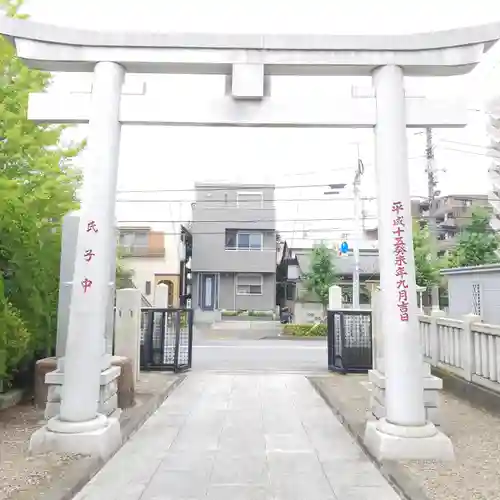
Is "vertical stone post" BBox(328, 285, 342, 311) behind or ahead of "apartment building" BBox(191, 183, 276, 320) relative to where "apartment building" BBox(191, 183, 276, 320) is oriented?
ahead

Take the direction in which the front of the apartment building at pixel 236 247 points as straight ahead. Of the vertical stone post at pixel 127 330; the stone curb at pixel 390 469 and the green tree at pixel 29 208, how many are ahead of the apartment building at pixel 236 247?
3

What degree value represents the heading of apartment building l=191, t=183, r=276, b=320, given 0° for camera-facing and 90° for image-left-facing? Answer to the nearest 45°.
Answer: approximately 0°

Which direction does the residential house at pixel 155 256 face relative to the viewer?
toward the camera

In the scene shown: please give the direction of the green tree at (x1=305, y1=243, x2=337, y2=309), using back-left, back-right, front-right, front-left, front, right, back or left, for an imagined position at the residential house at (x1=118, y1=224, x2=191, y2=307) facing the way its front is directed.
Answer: front-left

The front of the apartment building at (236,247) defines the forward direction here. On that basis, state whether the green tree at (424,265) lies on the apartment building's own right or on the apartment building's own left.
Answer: on the apartment building's own left

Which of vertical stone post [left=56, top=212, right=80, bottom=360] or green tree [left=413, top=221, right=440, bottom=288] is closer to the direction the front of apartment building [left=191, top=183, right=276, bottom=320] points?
the vertical stone post

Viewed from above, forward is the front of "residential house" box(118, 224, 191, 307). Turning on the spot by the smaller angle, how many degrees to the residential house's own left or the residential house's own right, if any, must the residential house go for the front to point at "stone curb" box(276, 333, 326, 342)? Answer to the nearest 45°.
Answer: approximately 45° to the residential house's own left

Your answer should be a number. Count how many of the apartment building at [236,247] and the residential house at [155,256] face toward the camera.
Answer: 2

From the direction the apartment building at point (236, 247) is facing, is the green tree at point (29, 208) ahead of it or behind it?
ahead
